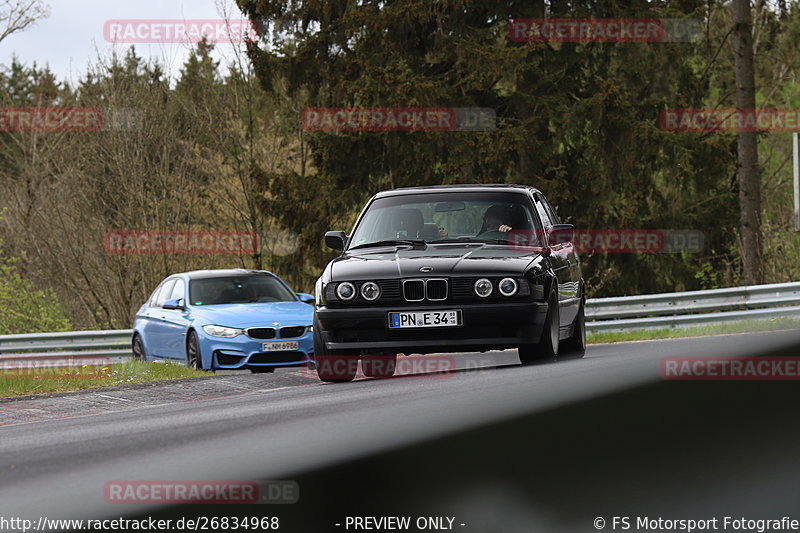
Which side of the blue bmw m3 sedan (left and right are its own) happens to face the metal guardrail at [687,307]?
left

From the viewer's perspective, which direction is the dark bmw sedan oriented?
toward the camera

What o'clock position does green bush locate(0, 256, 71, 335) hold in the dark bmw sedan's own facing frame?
The green bush is roughly at 5 o'clock from the dark bmw sedan.

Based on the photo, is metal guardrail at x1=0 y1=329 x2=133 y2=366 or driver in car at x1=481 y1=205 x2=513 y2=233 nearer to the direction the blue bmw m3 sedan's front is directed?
the driver in car

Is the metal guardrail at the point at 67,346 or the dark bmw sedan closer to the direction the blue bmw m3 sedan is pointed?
the dark bmw sedan

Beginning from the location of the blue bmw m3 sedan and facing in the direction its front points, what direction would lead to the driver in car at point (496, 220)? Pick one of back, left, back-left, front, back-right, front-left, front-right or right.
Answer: front

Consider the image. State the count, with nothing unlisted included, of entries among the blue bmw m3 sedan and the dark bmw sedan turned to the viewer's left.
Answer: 0

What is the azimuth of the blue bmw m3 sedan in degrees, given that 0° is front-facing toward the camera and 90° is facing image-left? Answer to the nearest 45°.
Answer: approximately 315°

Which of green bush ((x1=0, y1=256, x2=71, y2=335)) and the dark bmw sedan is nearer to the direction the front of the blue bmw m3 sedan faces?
the dark bmw sedan

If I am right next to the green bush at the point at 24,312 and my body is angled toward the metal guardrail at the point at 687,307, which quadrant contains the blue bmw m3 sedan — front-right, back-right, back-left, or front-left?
front-right

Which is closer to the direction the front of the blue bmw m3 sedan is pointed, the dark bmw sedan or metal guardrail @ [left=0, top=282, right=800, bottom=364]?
the dark bmw sedan

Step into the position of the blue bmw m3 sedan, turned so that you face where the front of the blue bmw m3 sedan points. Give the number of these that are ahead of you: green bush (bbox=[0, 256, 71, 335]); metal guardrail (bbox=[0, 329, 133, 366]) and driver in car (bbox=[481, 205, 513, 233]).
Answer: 1

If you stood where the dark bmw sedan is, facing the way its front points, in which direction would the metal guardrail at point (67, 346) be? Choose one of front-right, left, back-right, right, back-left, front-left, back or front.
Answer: back-right
